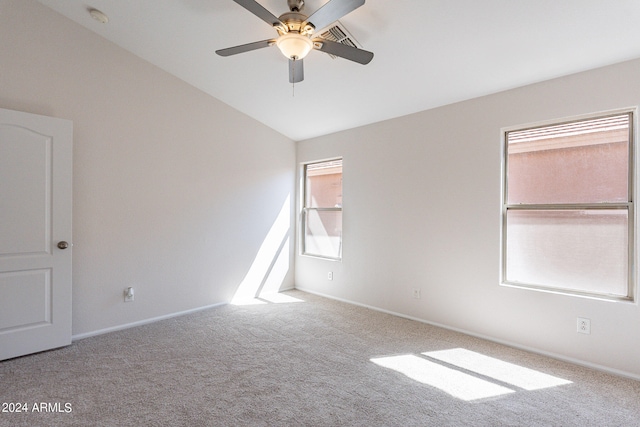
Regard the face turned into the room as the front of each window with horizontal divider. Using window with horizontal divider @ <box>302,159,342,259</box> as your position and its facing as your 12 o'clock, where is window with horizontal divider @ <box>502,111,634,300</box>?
window with horizontal divider @ <box>502,111,634,300</box> is roughly at 9 o'clock from window with horizontal divider @ <box>302,159,342,259</box>.

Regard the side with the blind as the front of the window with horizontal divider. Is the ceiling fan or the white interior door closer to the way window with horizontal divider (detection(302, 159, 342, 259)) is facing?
the white interior door

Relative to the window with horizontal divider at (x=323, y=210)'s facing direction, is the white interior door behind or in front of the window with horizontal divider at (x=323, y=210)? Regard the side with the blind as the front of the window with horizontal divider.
in front

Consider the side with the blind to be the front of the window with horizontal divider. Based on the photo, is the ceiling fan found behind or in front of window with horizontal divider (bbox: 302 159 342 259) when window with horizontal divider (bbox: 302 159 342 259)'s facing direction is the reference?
in front

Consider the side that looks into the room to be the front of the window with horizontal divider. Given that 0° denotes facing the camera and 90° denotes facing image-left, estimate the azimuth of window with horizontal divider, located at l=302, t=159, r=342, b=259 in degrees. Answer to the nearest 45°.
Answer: approximately 45°
